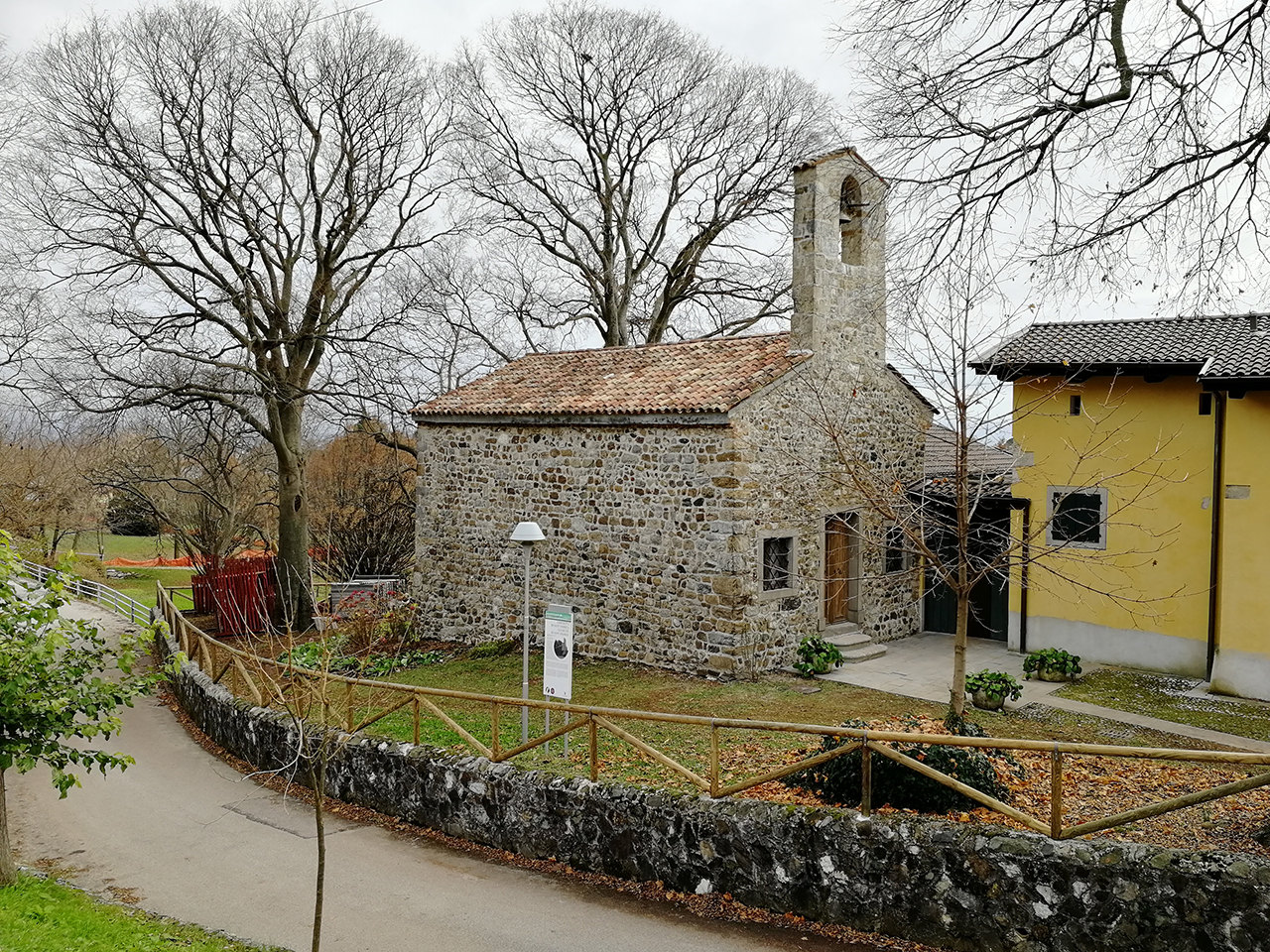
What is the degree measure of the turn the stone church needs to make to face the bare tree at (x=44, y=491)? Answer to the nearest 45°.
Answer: approximately 180°

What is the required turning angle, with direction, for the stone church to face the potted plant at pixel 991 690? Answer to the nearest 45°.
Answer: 0° — it already faces it

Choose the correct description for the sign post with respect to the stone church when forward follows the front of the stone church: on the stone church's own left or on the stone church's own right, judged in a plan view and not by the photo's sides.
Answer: on the stone church's own right

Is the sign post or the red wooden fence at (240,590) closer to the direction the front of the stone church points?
the sign post

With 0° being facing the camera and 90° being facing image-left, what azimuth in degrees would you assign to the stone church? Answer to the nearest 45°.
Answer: approximately 315°

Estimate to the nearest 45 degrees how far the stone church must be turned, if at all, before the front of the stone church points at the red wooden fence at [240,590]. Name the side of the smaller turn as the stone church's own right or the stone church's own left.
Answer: approximately 180°

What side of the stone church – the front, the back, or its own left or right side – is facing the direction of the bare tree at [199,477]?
back

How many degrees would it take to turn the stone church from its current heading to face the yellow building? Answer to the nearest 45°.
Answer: approximately 45° to its left

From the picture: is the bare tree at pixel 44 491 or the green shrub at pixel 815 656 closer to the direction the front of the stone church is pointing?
the green shrub

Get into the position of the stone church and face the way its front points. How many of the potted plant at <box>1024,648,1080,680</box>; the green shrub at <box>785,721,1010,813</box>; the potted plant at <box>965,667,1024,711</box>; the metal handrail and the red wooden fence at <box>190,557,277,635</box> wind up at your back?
2

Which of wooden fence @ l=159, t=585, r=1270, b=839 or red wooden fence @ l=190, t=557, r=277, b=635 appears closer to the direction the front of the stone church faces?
the wooden fence @ l=159, t=585, r=1270, b=839

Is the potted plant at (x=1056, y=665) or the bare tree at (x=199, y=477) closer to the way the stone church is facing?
the potted plant

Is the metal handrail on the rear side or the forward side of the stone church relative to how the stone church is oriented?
on the rear side
